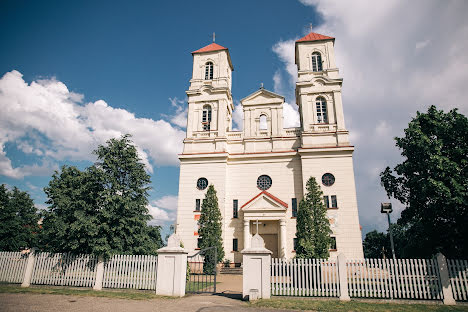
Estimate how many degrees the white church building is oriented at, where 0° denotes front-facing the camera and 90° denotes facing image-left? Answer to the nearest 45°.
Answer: approximately 0°

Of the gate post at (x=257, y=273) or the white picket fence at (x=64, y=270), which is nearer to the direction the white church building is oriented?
the gate post

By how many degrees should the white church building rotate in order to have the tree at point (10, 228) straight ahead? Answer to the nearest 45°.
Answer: approximately 90° to its right

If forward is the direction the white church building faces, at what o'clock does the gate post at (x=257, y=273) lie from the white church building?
The gate post is roughly at 12 o'clock from the white church building.

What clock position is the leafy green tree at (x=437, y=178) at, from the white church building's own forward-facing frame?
The leafy green tree is roughly at 11 o'clock from the white church building.

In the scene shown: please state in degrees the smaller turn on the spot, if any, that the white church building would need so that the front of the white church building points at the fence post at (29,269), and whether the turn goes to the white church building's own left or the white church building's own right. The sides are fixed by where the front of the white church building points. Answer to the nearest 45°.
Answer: approximately 45° to the white church building's own right
